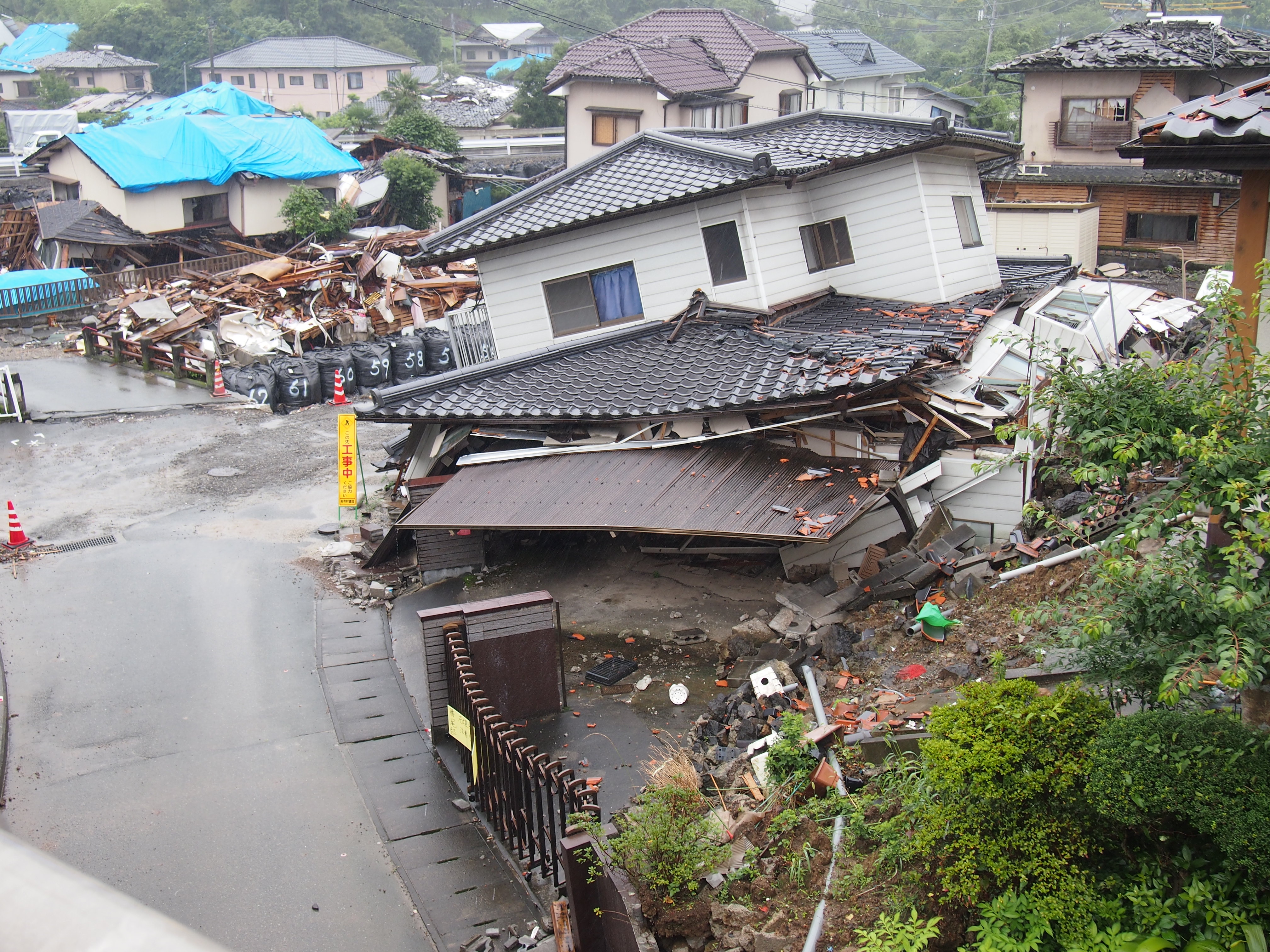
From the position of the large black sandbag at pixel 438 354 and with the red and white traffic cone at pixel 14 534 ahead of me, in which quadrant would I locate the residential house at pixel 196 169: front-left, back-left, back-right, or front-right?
back-right

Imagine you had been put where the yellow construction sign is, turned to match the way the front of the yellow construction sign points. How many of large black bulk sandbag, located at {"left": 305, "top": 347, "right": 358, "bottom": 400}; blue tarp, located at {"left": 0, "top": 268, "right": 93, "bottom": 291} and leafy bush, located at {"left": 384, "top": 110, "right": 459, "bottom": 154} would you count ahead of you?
0

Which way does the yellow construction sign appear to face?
toward the camera

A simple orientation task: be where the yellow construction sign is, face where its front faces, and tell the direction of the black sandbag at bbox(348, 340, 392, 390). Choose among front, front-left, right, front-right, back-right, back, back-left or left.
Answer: back

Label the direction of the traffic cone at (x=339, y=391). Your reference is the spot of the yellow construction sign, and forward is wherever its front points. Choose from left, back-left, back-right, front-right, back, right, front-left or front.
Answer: back

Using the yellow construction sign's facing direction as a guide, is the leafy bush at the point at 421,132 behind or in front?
behind

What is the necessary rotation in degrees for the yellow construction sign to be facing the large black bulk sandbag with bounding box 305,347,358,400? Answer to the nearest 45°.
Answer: approximately 180°

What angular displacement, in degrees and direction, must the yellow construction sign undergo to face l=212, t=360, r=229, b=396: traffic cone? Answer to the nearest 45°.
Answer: approximately 180°

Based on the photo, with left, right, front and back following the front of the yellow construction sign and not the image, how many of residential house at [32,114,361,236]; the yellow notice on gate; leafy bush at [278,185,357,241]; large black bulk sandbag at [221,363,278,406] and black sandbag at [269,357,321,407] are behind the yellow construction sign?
4

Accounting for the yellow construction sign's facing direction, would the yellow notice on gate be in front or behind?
in front

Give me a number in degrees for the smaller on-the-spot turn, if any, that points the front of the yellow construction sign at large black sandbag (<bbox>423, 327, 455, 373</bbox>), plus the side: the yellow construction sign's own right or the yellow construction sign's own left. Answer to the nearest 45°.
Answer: approximately 180°

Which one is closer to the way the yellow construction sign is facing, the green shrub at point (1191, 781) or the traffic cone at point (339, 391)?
the green shrub

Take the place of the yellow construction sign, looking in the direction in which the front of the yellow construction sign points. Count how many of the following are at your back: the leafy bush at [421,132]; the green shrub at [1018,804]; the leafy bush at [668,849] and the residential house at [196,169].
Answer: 2

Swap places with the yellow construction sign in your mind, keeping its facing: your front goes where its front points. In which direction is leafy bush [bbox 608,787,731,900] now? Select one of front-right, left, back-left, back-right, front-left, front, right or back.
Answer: front
